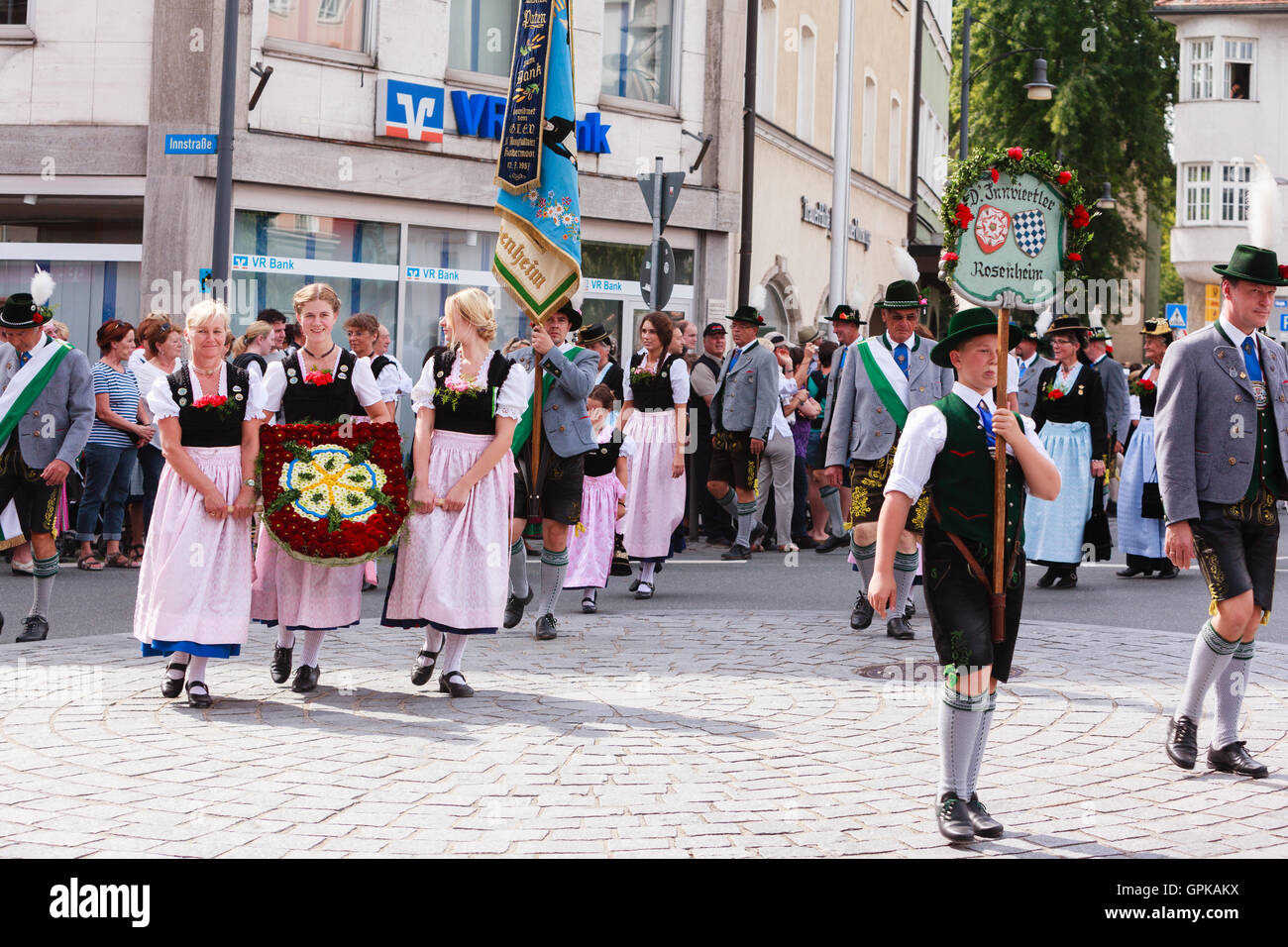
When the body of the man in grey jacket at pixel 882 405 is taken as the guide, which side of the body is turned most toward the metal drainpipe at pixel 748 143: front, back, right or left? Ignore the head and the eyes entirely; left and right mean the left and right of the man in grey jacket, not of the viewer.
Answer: back

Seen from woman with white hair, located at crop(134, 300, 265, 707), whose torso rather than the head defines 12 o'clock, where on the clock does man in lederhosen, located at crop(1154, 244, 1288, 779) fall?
The man in lederhosen is roughly at 10 o'clock from the woman with white hair.

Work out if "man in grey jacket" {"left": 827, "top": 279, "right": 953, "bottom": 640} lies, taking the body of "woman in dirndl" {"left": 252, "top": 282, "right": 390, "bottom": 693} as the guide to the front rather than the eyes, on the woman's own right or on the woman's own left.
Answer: on the woman's own left

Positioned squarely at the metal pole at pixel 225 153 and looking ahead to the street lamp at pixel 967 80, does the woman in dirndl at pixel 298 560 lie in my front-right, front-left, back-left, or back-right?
back-right

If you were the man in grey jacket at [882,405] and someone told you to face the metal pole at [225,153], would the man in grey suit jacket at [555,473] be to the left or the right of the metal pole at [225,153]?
left

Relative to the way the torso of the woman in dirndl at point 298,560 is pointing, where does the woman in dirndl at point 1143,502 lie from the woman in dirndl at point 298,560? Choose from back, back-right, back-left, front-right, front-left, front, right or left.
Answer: back-left

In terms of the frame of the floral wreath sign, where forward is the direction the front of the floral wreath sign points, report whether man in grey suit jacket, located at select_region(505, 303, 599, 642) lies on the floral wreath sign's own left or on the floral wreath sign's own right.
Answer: on the floral wreath sign's own right

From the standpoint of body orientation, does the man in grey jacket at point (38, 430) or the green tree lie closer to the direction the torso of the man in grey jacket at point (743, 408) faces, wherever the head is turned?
the man in grey jacket

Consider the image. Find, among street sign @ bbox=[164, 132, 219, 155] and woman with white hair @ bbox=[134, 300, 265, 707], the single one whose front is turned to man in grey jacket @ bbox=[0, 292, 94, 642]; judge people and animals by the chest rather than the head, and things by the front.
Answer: the street sign
